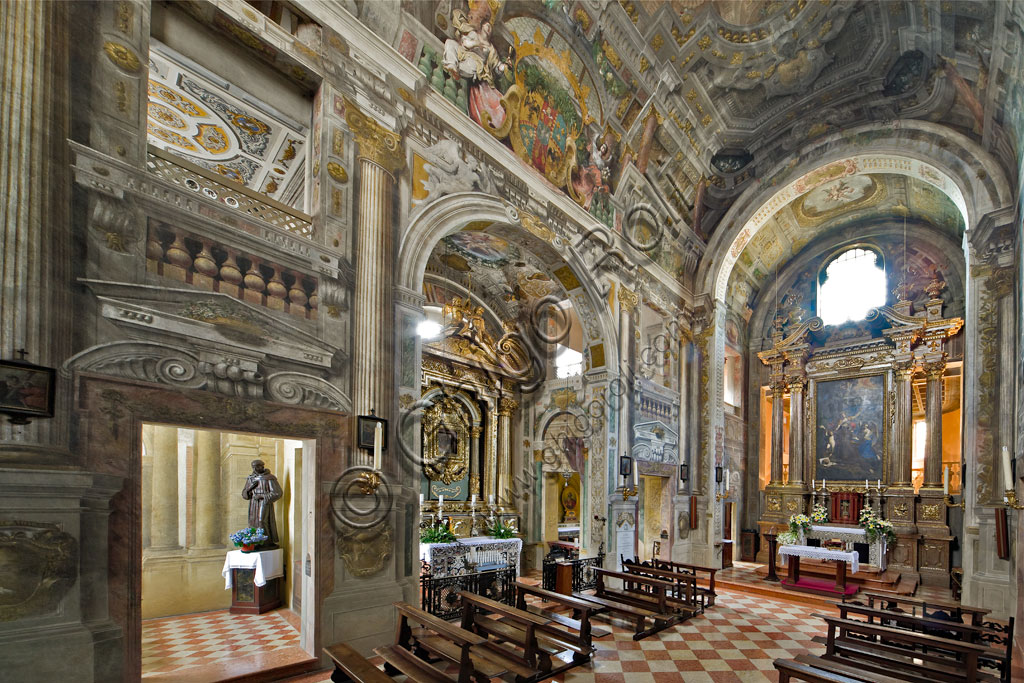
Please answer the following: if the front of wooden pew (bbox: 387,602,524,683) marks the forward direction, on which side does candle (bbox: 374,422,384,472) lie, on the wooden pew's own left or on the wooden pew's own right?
on the wooden pew's own left

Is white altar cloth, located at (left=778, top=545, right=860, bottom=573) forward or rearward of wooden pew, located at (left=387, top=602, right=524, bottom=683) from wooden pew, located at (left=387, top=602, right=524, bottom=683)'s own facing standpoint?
forward

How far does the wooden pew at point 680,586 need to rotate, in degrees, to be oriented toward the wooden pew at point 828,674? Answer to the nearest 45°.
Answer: approximately 135° to its right

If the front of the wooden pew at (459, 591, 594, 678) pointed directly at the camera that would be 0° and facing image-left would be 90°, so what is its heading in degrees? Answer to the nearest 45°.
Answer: approximately 225°

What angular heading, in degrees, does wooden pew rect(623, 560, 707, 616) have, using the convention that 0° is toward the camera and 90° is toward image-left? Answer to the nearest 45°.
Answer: approximately 225°

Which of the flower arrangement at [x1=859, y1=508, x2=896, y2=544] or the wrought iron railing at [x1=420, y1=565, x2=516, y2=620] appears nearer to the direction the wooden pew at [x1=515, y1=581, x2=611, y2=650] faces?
the flower arrangement

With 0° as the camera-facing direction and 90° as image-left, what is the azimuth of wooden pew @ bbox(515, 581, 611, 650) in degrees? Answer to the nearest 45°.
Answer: approximately 225°

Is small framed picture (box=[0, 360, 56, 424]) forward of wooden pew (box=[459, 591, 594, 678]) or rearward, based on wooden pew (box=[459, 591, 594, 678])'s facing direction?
rearward

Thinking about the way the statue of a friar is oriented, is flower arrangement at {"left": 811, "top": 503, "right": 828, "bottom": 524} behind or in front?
behind
